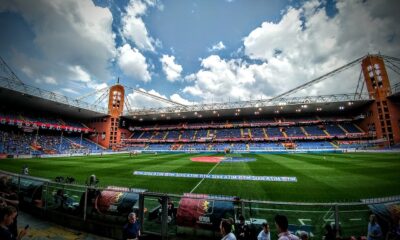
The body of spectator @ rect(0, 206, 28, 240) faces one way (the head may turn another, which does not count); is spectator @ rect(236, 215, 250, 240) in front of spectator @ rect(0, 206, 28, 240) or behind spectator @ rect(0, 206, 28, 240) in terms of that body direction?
in front

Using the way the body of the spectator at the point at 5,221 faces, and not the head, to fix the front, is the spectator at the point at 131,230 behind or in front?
in front

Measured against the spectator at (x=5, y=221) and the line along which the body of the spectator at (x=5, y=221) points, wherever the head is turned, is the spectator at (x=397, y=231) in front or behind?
in front
